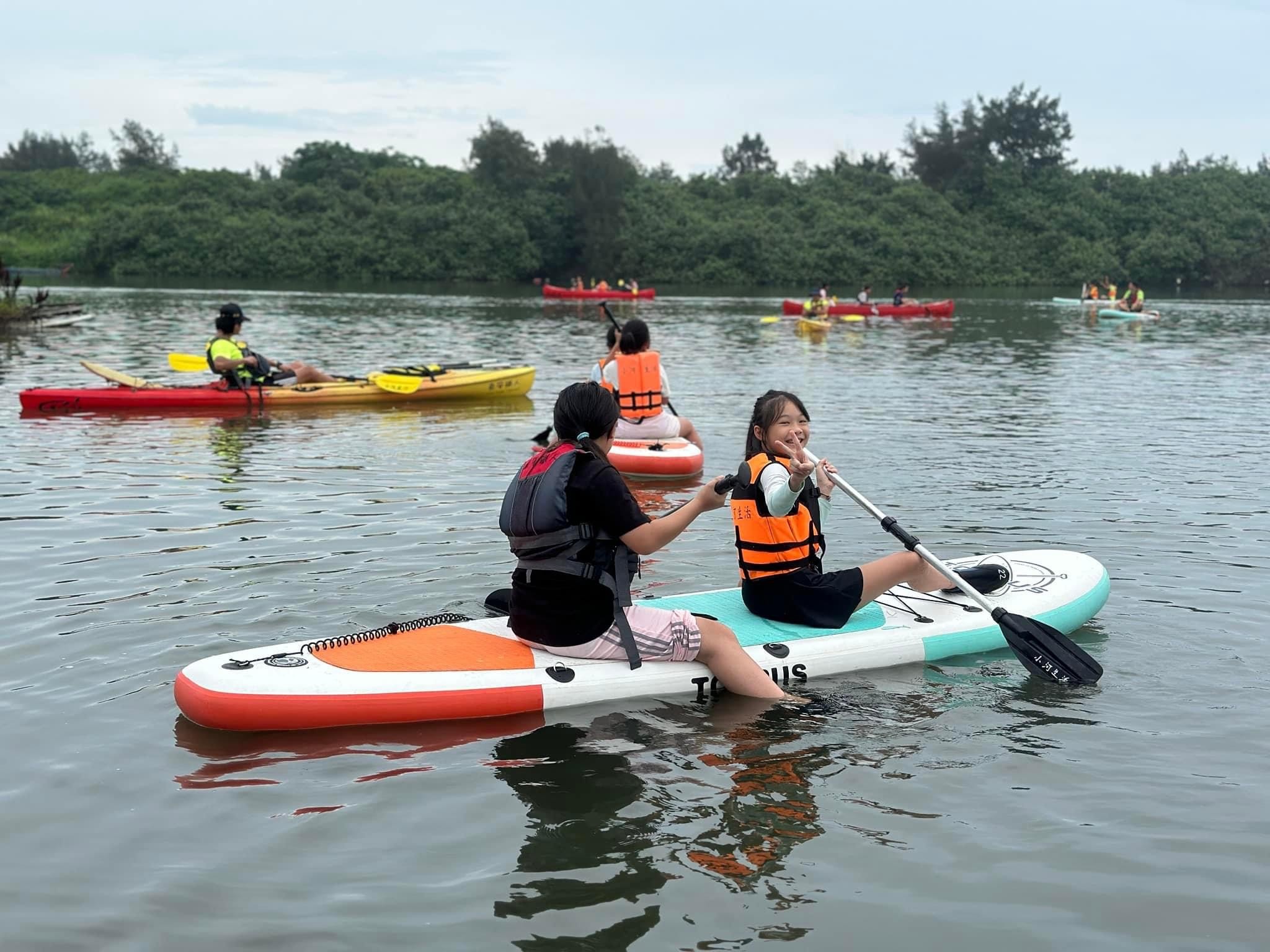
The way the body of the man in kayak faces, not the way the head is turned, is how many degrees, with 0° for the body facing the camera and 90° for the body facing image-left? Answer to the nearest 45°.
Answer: approximately 270°

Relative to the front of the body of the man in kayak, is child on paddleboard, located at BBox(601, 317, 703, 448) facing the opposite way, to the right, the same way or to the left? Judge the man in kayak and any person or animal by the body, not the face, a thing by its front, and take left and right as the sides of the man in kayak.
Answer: to the left

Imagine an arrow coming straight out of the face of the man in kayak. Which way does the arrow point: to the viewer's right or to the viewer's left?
to the viewer's right

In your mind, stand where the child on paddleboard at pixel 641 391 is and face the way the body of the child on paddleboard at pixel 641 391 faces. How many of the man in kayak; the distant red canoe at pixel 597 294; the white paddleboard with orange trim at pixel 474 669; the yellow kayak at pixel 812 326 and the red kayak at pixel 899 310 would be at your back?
1

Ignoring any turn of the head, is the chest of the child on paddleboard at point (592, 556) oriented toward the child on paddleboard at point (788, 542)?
yes

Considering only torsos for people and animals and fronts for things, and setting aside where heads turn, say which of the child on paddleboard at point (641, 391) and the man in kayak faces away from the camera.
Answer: the child on paddleboard

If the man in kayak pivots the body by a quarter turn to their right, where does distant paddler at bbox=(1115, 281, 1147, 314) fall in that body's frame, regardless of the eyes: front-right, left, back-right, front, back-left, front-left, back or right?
back-left

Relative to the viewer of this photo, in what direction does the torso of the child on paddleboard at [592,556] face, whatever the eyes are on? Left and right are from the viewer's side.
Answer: facing away from the viewer and to the right of the viewer

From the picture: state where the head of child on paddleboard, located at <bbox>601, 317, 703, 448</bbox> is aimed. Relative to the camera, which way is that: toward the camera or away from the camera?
away from the camera

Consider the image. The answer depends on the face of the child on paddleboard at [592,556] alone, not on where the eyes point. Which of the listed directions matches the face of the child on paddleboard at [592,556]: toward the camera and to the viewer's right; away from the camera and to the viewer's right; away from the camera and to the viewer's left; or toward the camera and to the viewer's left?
away from the camera and to the viewer's right

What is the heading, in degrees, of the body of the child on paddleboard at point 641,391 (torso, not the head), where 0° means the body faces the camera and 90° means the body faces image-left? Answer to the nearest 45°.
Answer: approximately 180°

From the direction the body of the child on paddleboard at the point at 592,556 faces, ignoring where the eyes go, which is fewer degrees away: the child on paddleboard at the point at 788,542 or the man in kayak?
the child on paddleboard

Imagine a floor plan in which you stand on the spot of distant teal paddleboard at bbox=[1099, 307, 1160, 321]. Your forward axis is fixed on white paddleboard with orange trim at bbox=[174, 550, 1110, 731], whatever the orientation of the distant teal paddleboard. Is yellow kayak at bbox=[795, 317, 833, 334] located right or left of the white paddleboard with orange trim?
right

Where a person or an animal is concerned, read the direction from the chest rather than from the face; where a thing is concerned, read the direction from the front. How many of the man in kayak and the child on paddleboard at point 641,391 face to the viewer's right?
1
